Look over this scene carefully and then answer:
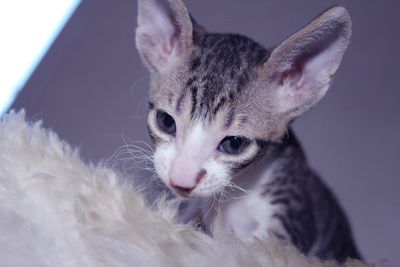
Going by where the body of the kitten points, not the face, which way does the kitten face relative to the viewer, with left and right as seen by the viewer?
facing the viewer and to the left of the viewer
